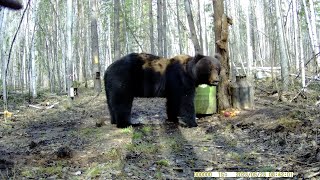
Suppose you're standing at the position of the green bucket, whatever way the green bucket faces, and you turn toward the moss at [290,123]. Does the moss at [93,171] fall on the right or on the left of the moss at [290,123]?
right

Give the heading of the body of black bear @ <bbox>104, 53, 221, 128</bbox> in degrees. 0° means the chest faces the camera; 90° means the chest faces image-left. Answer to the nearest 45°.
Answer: approximately 270°

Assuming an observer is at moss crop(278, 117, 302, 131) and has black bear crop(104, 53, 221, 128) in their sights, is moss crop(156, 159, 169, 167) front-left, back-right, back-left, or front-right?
front-left

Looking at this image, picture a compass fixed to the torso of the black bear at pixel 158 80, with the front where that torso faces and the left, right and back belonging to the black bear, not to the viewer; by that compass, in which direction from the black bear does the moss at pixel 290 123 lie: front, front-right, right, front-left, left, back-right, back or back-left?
front-right

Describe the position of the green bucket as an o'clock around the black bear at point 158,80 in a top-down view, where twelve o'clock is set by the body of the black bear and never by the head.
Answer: The green bucket is roughly at 11 o'clock from the black bear.

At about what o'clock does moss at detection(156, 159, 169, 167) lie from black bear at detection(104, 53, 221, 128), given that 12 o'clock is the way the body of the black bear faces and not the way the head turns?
The moss is roughly at 3 o'clock from the black bear.

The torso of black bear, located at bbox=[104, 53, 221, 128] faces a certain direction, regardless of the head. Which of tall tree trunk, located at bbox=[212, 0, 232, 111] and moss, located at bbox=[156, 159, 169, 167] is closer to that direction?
the tall tree trunk

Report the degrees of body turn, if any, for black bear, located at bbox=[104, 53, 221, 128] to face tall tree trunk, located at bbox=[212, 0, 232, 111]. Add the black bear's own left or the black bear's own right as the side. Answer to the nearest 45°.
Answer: approximately 45° to the black bear's own left

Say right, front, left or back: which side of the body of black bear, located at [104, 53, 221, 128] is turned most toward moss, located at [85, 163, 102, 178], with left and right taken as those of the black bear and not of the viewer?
right

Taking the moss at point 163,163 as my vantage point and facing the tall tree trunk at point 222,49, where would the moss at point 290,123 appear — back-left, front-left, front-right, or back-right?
front-right

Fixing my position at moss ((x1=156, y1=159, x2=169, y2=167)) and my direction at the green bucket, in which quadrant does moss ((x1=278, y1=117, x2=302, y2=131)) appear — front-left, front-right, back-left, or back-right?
front-right
